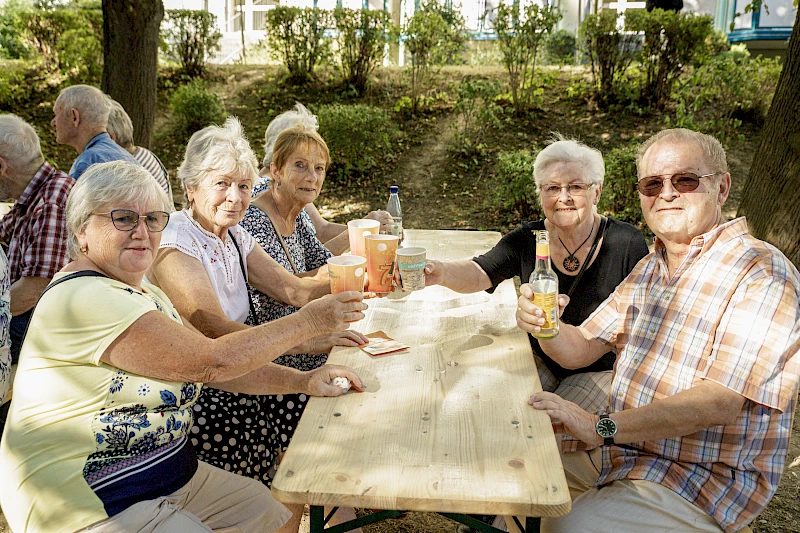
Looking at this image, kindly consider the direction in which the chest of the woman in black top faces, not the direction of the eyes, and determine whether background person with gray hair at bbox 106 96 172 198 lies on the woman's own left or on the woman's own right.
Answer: on the woman's own right

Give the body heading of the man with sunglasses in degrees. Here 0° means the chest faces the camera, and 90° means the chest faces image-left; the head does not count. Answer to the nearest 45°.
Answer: approximately 45°

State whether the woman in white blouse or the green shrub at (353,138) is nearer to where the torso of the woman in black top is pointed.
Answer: the woman in white blouse

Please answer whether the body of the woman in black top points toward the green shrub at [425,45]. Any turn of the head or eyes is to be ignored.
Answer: no

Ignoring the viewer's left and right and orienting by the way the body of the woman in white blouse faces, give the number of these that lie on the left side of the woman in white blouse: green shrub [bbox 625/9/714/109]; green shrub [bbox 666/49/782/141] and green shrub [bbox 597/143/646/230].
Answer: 3

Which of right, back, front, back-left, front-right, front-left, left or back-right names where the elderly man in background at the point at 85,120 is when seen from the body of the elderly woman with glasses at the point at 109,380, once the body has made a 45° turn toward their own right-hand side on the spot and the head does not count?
back

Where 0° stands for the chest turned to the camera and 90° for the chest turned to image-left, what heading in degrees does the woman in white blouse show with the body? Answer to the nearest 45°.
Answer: approximately 315°

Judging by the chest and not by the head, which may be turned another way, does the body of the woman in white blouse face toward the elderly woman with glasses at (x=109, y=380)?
no

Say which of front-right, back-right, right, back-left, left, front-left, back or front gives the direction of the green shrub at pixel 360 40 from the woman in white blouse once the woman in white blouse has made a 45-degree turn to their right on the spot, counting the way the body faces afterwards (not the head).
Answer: back

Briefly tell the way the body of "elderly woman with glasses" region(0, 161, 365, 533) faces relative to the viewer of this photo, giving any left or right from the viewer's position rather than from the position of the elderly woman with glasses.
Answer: facing the viewer and to the right of the viewer

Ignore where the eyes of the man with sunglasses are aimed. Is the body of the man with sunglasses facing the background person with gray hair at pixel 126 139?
no

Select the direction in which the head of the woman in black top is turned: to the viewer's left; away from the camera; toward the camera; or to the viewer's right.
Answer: toward the camera

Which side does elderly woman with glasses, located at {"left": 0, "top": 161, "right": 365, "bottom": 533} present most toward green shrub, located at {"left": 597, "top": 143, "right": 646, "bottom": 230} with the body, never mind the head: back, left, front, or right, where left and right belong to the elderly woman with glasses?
left

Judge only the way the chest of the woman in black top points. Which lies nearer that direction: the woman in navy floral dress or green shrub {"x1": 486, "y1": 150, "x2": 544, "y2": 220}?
the woman in navy floral dress
